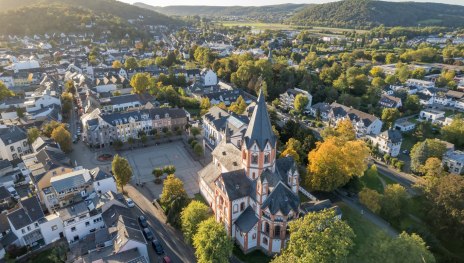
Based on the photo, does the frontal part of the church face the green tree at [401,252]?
no

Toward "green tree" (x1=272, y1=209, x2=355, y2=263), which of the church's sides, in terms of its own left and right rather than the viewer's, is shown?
back

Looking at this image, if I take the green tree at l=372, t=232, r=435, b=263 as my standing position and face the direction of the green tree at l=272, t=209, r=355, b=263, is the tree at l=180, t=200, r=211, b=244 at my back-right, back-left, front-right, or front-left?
front-right

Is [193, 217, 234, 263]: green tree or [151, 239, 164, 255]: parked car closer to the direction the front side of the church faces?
the parked car

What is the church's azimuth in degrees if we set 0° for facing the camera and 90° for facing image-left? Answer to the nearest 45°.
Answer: approximately 135°
